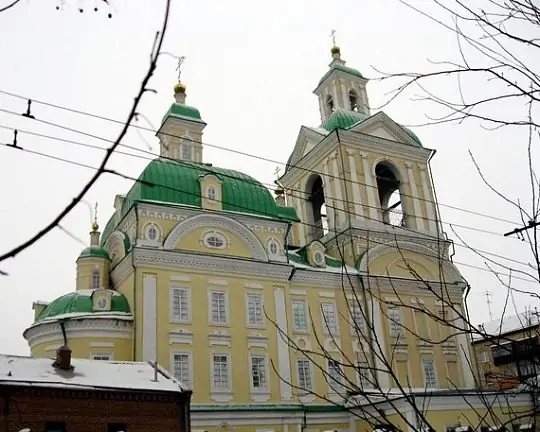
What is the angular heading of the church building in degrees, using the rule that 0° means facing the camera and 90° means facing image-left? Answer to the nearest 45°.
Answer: approximately 225°

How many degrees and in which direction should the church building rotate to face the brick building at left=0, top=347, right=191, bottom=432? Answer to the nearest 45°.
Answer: approximately 180°
